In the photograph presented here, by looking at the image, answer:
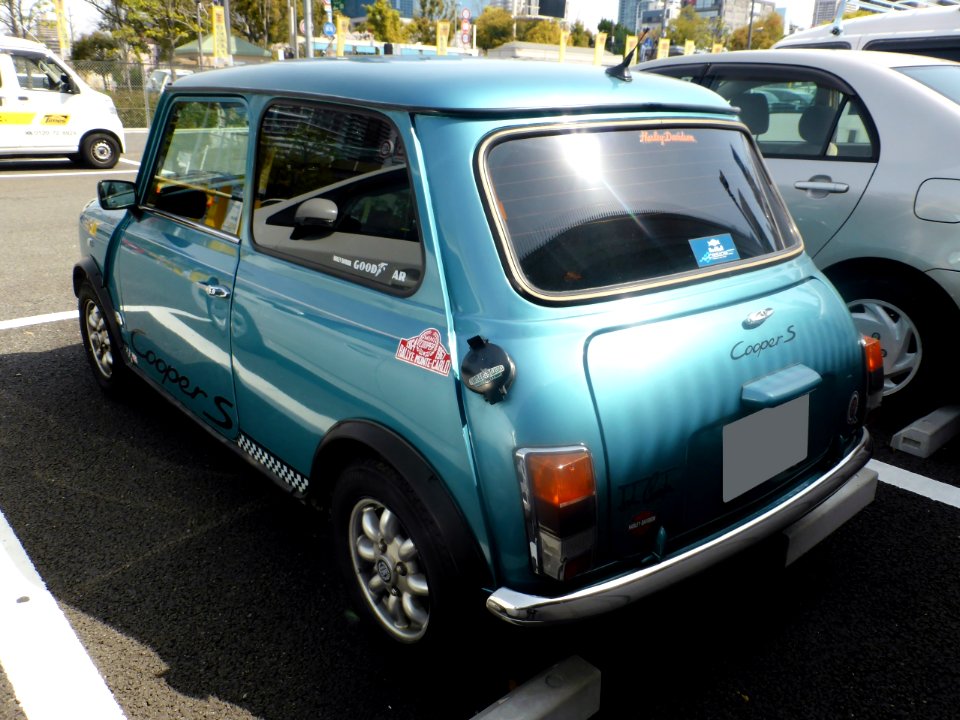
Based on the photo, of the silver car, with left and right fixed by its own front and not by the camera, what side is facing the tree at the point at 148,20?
front

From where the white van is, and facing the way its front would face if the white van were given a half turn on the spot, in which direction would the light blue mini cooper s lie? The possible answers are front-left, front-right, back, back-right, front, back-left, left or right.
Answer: left

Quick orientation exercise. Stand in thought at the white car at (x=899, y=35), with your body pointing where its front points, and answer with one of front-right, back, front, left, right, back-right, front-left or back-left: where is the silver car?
back-left

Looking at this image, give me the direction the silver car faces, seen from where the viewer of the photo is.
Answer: facing away from the viewer and to the left of the viewer

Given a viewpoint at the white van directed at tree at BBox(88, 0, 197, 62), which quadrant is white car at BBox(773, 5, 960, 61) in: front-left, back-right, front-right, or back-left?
back-right

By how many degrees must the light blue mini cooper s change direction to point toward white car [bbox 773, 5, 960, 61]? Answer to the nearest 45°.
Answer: approximately 90° to its right

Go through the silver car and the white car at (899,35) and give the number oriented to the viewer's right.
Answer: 0

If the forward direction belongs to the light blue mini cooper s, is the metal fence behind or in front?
in front

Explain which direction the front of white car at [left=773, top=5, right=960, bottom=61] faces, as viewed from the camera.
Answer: facing away from the viewer and to the left of the viewer

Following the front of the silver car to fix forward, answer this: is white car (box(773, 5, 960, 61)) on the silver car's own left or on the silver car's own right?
on the silver car's own right

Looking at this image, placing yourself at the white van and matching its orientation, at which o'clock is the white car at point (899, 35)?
The white car is roughly at 2 o'clock from the white van.

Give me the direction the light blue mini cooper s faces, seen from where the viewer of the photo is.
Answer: facing away from the viewer and to the left of the viewer

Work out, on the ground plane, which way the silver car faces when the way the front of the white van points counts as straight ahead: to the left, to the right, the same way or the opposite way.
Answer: to the left

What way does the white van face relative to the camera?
to the viewer's right
